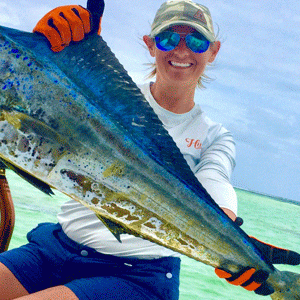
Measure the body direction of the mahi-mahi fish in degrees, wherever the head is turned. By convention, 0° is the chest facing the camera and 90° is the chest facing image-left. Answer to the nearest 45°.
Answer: approximately 90°

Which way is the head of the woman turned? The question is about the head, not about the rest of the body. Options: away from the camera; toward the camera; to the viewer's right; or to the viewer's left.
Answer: toward the camera
